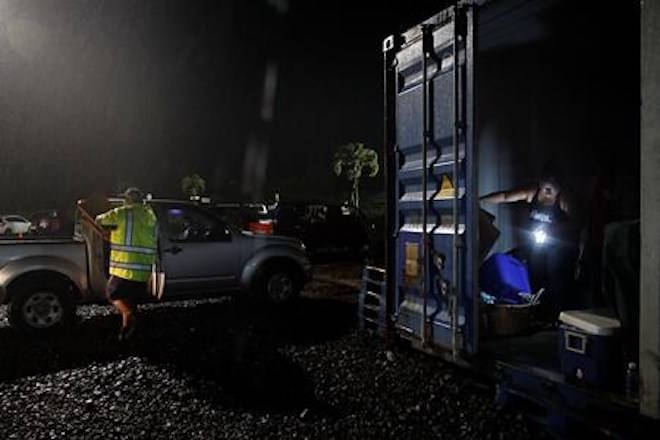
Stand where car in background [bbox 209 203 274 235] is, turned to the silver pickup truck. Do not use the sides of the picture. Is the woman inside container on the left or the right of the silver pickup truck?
left

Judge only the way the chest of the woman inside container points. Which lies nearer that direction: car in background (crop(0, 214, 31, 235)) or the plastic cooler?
the plastic cooler

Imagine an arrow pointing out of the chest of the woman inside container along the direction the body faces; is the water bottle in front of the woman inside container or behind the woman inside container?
in front

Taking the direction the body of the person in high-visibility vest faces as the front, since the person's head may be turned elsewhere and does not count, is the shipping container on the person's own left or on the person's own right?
on the person's own right

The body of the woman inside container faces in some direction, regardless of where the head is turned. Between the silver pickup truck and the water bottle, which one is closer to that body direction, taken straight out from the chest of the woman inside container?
the water bottle

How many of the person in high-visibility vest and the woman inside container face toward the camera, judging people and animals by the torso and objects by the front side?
1

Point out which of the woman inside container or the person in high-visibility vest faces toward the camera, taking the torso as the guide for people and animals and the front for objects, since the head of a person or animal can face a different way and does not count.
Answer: the woman inside container

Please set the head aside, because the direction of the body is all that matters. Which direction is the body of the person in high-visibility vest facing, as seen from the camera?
away from the camera

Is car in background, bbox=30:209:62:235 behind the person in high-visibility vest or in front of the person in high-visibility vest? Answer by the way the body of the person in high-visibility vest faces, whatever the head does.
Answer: in front

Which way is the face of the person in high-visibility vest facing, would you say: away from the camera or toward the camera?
away from the camera

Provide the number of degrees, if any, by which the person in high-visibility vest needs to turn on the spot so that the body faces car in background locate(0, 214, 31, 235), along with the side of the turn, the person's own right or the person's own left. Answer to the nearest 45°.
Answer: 0° — they already face it

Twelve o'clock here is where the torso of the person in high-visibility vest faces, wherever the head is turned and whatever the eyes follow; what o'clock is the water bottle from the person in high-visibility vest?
The water bottle is roughly at 5 o'clock from the person in high-visibility vest.

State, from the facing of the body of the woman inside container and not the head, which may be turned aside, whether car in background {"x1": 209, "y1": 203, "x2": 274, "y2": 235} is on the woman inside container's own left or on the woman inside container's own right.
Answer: on the woman inside container's own right

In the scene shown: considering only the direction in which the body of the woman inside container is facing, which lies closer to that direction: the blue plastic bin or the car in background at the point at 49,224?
the blue plastic bin

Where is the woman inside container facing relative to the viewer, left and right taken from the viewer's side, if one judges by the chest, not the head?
facing the viewer

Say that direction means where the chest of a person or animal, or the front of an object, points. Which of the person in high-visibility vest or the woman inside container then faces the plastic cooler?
the woman inside container

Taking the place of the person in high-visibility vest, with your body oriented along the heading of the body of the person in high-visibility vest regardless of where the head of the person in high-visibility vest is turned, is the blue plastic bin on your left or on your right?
on your right
